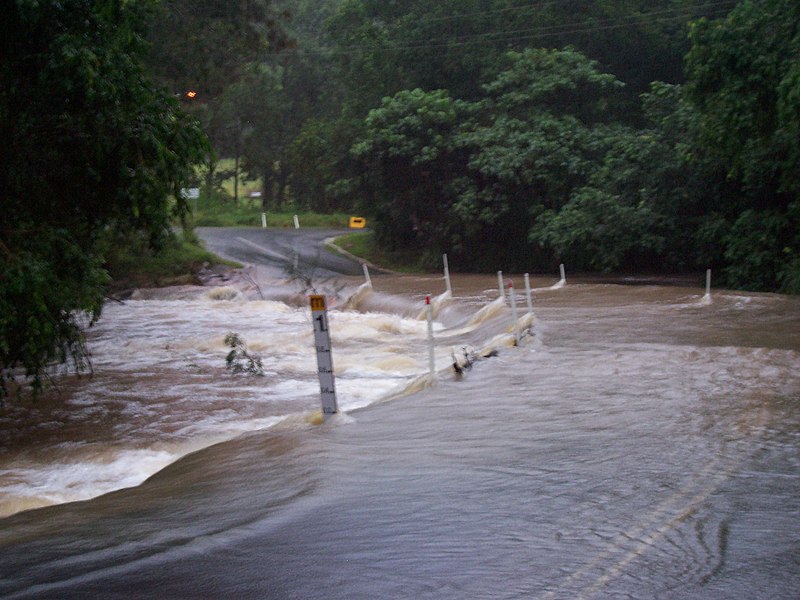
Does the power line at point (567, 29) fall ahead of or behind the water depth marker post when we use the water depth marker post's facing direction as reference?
behind

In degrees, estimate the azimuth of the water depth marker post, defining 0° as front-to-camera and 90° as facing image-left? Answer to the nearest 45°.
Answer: approximately 0°
